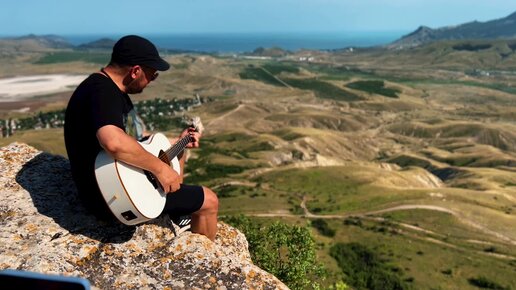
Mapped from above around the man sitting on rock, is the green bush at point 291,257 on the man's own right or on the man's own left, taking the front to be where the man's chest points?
on the man's own left

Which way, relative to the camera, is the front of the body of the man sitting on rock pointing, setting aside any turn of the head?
to the viewer's right
